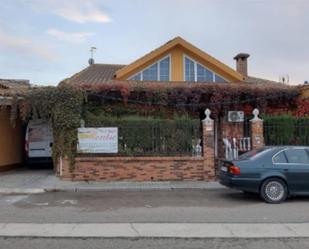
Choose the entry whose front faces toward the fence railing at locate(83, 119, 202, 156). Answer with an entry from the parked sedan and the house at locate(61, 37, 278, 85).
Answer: the house

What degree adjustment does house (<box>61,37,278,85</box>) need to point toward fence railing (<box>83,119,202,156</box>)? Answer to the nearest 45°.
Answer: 0° — it already faces it

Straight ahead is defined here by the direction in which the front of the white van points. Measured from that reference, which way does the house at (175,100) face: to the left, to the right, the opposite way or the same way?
the opposite way

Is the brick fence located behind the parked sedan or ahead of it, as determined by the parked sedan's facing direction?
behind

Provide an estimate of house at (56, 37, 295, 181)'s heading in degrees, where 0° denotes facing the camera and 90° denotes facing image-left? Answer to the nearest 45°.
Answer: approximately 0°

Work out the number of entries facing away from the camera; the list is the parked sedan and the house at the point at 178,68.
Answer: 0

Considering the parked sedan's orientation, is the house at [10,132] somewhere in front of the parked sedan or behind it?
behind

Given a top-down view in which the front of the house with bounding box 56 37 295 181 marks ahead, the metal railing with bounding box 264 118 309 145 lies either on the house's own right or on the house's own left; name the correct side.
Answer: on the house's own left

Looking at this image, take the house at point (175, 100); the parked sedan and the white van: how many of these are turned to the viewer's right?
1
